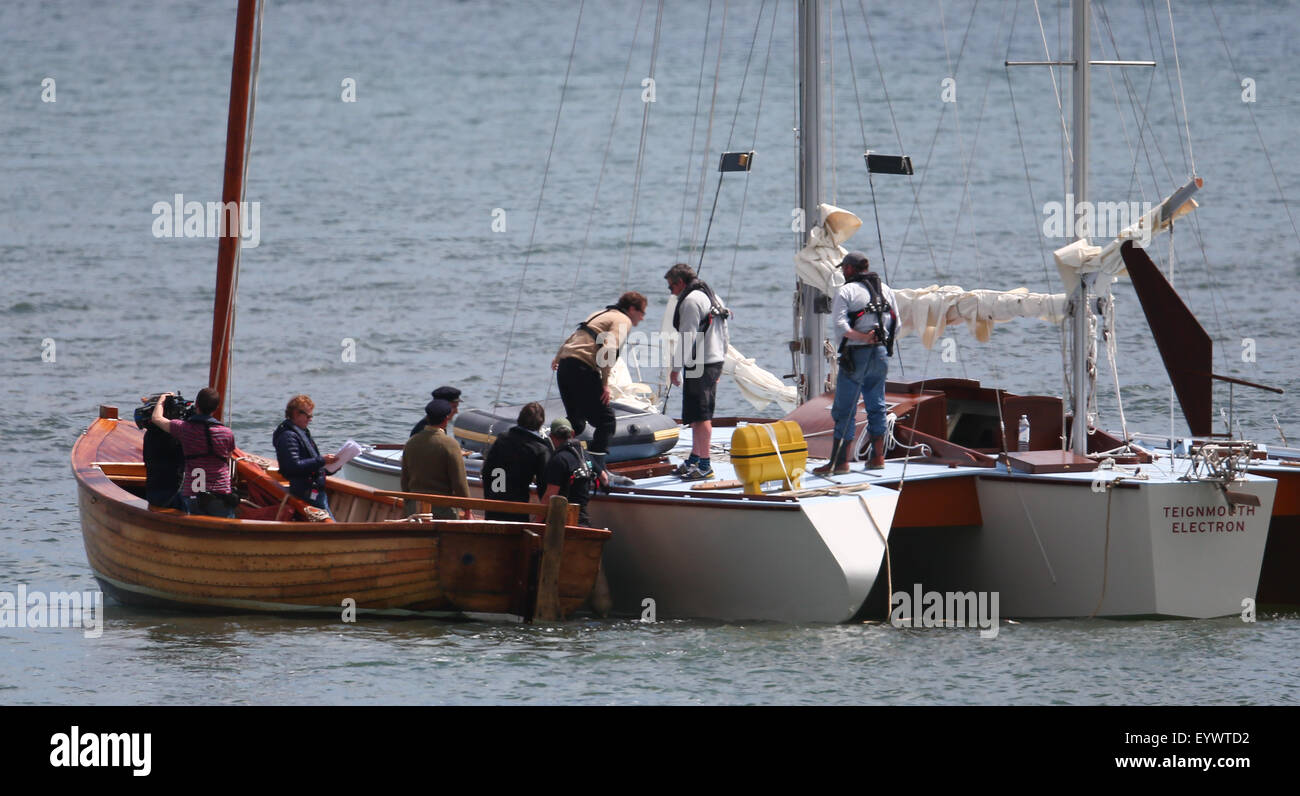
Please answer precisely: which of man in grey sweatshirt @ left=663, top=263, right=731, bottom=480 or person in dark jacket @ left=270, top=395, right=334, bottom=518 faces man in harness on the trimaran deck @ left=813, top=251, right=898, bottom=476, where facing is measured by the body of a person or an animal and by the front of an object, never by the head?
the person in dark jacket

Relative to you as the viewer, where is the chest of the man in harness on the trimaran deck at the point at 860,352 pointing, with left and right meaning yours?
facing away from the viewer and to the left of the viewer

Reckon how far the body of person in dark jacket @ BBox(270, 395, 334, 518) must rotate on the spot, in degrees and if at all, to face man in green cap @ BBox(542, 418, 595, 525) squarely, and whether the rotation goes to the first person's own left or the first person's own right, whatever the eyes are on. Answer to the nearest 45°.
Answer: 0° — they already face them

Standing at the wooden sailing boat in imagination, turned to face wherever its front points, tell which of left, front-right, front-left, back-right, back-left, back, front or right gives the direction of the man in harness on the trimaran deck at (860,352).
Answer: back-right

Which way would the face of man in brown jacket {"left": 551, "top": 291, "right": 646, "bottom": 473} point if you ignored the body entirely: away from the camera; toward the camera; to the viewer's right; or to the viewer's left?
to the viewer's right

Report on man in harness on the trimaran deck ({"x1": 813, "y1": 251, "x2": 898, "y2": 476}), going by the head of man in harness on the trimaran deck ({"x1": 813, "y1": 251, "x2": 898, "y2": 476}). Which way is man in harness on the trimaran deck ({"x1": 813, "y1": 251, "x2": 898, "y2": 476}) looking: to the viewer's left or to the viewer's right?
to the viewer's left

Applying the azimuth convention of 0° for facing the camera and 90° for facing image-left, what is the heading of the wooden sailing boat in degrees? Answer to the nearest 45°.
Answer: approximately 135°

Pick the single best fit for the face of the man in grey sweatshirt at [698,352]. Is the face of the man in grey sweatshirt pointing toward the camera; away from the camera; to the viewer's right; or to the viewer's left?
to the viewer's left

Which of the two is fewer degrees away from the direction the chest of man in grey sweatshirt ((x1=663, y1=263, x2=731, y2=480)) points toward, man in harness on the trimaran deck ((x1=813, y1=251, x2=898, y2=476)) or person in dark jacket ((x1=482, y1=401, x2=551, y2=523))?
the person in dark jacket

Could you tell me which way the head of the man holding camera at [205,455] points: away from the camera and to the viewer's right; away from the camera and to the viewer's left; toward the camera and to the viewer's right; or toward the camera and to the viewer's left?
away from the camera and to the viewer's left

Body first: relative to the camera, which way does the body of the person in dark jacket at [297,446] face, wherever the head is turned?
to the viewer's right

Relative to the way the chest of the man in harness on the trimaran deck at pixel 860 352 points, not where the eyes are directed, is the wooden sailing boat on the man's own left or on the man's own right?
on the man's own left
